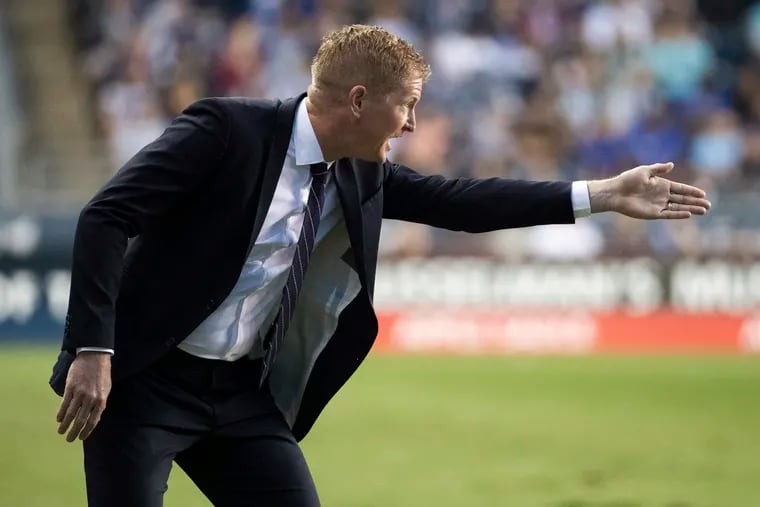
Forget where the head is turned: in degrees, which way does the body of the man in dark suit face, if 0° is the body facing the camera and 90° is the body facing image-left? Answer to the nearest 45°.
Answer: approximately 315°

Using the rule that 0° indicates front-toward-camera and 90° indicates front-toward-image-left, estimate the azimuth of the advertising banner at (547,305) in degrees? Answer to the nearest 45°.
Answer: approximately 0°

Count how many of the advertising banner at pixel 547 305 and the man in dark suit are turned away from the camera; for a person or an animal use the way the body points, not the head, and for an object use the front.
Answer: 0

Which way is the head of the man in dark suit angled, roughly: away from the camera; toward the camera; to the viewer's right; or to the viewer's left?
to the viewer's right

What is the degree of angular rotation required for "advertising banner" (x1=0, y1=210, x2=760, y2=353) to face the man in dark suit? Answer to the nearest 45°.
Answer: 0° — it already faces them

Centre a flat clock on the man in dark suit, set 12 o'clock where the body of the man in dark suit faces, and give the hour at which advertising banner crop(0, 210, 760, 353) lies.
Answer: The advertising banner is roughly at 8 o'clock from the man in dark suit.
